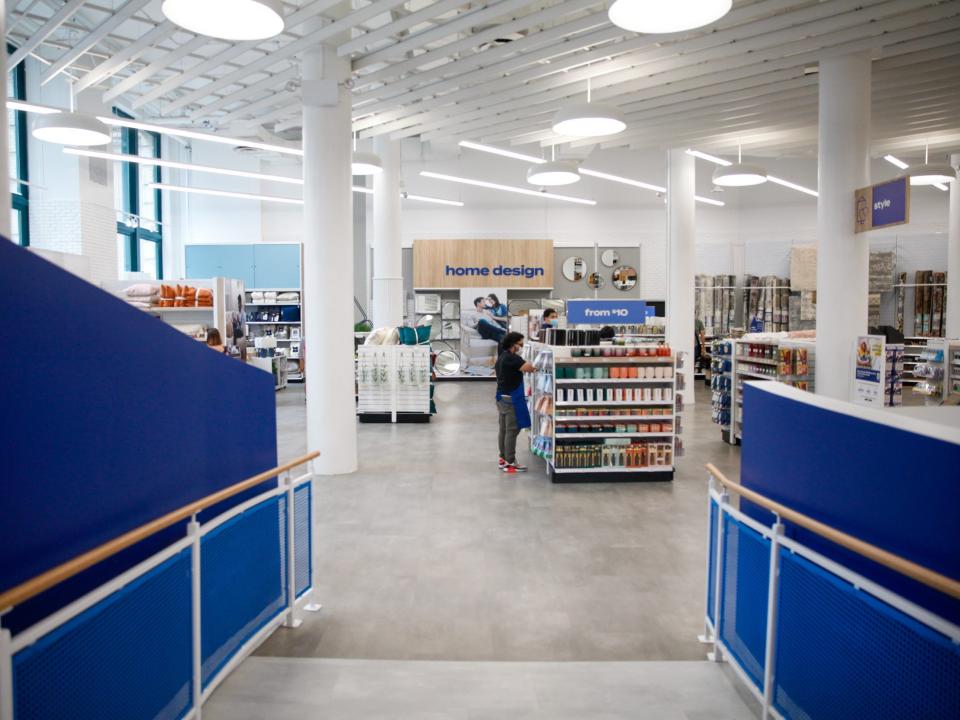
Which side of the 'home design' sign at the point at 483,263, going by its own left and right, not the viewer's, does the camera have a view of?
front

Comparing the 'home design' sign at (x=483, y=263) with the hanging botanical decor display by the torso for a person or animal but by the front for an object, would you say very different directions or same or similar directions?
same or similar directions

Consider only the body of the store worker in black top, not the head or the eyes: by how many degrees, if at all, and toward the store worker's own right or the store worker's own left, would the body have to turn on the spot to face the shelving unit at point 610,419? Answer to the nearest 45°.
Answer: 0° — they already face it

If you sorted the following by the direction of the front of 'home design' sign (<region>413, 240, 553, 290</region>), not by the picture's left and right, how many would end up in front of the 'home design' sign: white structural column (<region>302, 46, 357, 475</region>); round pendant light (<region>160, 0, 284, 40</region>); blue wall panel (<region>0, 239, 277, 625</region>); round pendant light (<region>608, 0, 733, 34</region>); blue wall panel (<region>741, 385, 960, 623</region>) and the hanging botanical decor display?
6

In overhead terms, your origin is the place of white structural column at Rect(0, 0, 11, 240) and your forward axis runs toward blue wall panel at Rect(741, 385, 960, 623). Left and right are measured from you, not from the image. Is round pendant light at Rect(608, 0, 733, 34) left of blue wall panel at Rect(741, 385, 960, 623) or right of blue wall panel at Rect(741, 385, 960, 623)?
left

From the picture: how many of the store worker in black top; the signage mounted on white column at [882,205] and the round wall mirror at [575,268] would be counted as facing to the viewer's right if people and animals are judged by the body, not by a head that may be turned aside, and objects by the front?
1

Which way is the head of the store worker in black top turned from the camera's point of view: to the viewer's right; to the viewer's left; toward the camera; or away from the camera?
to the viewer's right

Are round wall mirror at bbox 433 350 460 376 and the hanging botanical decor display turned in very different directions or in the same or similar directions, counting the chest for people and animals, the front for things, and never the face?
same or similar directions

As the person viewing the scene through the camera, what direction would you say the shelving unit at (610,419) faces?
facing the viewer

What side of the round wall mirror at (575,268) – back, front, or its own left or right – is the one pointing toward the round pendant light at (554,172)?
front

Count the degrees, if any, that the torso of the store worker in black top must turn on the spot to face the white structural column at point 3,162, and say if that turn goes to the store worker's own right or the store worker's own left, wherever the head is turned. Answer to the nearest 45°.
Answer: approximately 135° to the store worker's own right

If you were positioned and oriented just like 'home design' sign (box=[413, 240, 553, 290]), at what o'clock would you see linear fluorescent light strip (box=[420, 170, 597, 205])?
The linear fluorescent light strip is roughly at 12 o'clock from the 'home design' sign.

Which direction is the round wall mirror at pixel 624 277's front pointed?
toward the camera

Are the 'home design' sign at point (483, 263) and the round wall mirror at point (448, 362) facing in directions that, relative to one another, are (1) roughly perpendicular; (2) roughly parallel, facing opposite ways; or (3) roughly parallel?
roughly parallel

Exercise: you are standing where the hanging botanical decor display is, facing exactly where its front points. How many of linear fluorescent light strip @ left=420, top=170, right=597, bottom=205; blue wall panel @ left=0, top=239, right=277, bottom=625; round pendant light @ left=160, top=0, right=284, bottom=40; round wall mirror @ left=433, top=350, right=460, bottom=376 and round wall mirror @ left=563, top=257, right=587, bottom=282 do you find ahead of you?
2

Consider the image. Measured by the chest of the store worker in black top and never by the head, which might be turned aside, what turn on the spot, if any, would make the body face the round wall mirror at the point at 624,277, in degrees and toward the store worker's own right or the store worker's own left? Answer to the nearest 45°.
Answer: approximately 90° to the store worker's own left

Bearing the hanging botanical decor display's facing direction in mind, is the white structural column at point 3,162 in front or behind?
in front

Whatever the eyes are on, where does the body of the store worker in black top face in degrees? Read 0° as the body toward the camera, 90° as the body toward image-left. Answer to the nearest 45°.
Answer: approximately 270°

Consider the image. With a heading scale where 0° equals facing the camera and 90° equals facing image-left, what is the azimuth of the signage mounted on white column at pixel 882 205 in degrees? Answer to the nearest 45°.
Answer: approximately 45°

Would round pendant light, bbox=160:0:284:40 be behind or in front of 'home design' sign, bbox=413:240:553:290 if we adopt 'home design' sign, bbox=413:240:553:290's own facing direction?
in front

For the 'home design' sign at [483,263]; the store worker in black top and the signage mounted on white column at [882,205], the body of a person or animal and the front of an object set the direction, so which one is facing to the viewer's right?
the store worker in black top

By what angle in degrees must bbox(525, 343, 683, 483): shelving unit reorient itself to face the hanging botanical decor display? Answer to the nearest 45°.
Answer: approximately 135° to its right
